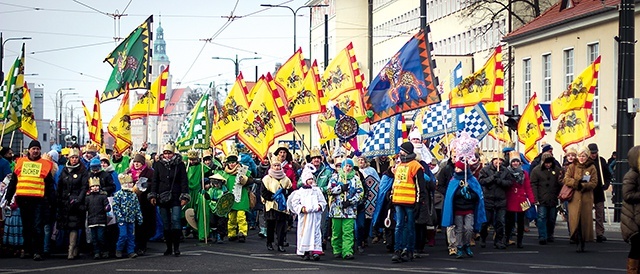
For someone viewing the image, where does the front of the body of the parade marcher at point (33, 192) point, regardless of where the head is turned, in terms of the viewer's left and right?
facing the viewer

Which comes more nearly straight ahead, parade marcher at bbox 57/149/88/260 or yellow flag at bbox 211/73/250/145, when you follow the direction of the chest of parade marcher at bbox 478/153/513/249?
the parade marcher

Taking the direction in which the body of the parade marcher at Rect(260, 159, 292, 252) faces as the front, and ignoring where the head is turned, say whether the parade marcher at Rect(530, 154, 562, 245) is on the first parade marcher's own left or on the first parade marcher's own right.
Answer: on the first parade marcher's own left

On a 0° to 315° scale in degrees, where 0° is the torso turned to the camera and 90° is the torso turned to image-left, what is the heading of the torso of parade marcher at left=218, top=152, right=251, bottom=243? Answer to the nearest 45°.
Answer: approximately 0°

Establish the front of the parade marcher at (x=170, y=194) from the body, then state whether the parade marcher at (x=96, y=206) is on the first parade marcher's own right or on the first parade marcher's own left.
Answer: on the first parade marcher's own right

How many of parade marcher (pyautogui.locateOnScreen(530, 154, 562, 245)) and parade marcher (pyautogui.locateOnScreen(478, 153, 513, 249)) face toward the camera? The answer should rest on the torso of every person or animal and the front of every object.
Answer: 2

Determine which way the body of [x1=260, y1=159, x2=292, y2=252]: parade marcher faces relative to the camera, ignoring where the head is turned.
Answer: toward the camera

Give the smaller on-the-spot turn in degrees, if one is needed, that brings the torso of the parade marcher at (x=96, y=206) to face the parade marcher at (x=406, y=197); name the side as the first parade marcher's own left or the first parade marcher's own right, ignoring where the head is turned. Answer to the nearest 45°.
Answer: approximately 90° to the first parade marcher's own left

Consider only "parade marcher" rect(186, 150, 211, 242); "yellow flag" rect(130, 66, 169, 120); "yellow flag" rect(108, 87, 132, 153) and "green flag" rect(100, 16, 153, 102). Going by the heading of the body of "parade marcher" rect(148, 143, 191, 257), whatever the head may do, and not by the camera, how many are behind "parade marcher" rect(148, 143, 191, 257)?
4

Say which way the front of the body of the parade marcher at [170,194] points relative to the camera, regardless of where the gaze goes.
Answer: toward the camera

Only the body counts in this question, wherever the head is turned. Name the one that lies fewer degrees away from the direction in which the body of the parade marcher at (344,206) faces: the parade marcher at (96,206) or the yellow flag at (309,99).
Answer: the parade marcher
